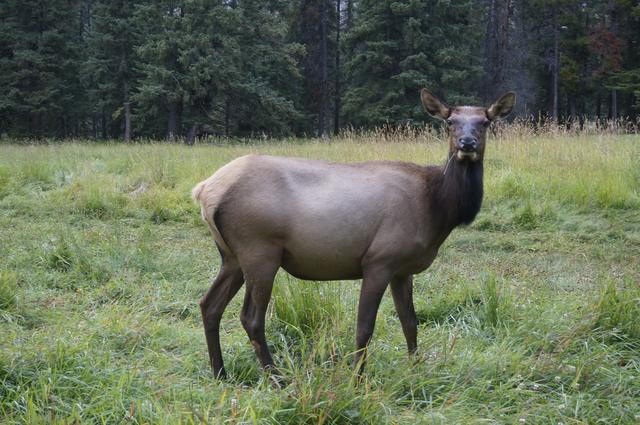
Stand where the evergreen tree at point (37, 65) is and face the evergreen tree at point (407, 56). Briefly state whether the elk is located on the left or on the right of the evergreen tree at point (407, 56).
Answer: right

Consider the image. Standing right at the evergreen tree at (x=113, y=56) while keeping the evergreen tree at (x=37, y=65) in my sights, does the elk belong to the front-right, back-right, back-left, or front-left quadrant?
back-left

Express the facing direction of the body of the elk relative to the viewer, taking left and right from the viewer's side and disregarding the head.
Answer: facing to the right of the viewer
